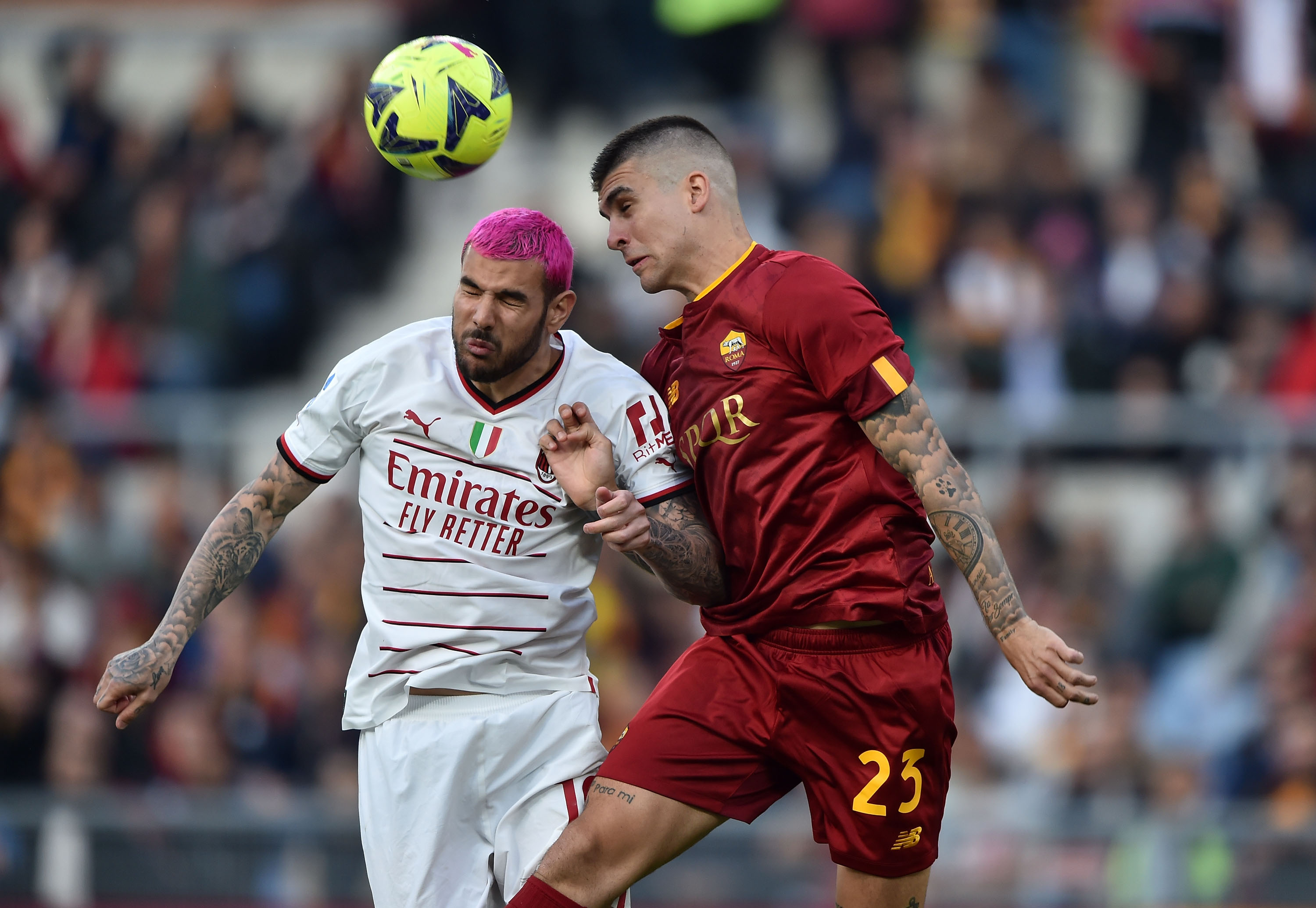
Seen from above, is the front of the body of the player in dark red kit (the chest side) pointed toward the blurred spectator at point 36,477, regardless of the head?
no

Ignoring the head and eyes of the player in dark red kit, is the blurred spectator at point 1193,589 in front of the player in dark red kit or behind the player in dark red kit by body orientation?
behind

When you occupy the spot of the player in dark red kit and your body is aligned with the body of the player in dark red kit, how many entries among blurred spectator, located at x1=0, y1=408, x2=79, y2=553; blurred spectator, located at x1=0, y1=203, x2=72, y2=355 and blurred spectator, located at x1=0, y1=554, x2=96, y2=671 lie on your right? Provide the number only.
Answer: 3

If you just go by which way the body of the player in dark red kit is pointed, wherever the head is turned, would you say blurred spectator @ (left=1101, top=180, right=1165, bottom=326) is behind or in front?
behind

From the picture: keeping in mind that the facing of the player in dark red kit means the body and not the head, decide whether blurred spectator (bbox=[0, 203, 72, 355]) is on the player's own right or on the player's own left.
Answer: on the player's own right

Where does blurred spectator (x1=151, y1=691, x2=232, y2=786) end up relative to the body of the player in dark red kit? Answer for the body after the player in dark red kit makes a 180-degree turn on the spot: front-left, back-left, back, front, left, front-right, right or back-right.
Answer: left

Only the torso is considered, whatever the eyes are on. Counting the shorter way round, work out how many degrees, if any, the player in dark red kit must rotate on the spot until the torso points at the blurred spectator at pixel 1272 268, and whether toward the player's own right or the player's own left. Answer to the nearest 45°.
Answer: approximately 180°

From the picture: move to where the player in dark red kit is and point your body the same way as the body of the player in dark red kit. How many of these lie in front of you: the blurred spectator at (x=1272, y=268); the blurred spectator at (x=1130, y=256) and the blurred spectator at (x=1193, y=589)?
0

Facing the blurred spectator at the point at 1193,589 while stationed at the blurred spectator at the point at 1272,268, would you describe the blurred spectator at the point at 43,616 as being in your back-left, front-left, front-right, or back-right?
front-right

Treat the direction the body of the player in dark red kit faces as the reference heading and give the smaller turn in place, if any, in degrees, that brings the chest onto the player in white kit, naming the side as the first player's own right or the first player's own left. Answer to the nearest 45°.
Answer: approximately 45° to the first player's own right

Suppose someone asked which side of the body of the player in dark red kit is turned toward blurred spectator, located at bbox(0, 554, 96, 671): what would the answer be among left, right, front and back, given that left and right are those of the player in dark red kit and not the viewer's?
right

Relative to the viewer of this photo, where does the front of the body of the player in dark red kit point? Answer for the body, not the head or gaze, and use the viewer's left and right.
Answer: facing the viewer and to the left of the viewer

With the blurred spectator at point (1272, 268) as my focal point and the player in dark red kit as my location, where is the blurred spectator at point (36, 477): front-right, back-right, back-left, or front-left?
front-left

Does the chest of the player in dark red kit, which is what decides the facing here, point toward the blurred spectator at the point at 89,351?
no
